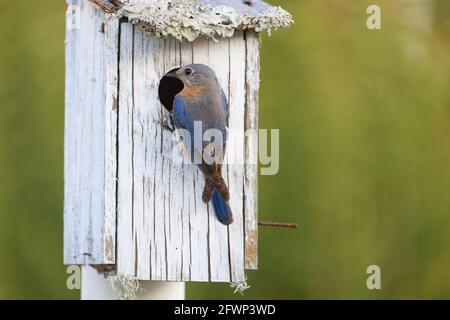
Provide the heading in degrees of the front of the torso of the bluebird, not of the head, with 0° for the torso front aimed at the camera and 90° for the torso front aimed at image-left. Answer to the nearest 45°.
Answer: approximately 135°
